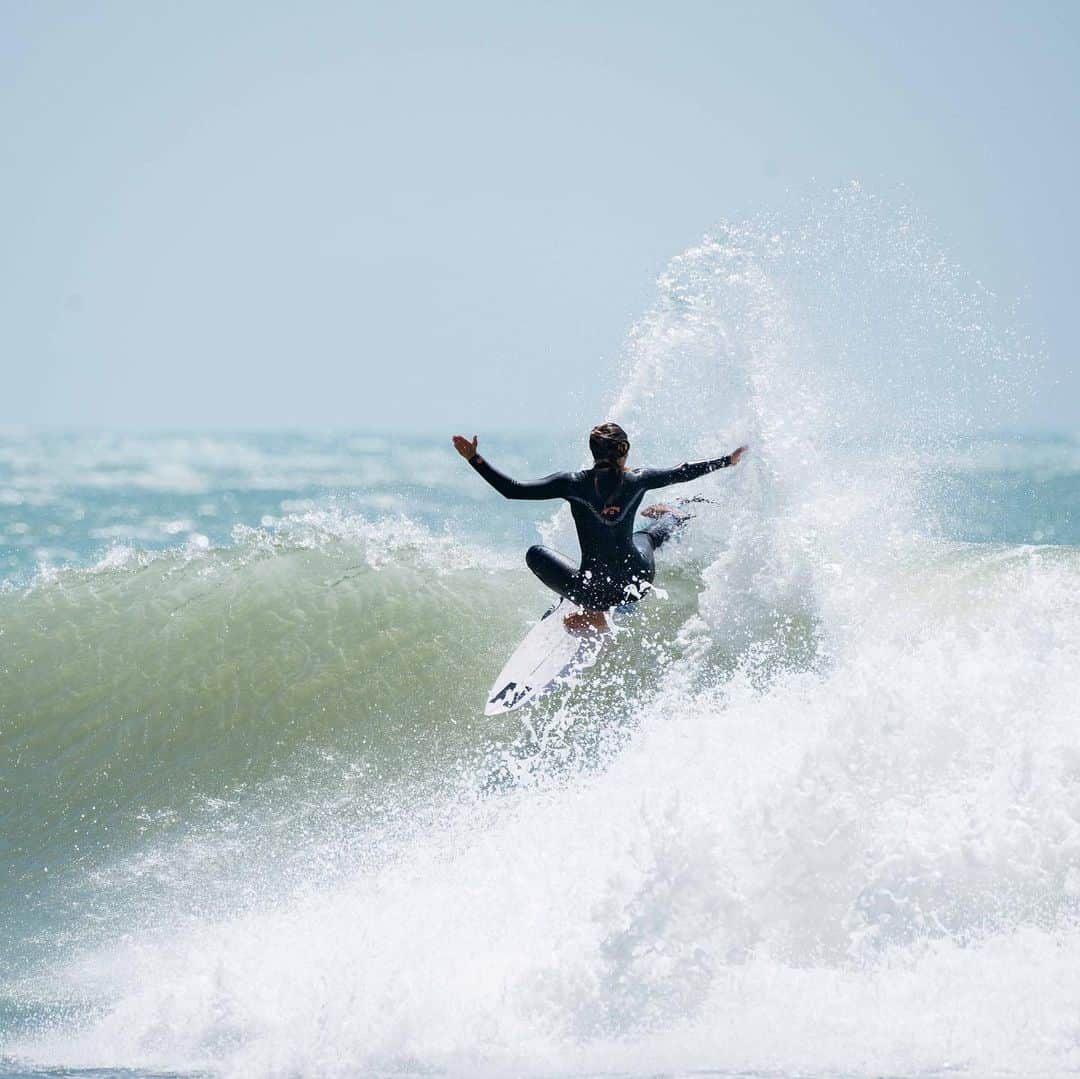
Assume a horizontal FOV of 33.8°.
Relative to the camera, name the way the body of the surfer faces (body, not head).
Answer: away from the camera
